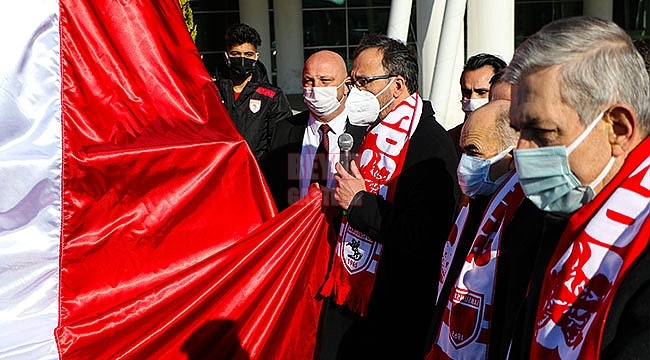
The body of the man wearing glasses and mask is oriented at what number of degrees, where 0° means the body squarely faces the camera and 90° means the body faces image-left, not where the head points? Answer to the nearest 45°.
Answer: approximately 90°

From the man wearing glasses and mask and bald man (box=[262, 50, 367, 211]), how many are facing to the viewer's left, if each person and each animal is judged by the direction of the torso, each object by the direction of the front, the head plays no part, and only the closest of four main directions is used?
1

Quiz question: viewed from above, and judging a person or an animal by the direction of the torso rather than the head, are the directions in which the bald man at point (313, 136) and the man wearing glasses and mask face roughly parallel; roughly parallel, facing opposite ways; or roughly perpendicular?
roughly perpendicular

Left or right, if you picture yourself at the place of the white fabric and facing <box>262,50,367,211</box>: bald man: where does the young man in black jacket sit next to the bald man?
left

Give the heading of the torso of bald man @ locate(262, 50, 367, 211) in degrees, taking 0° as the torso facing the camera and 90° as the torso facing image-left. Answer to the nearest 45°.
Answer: approximately 0°

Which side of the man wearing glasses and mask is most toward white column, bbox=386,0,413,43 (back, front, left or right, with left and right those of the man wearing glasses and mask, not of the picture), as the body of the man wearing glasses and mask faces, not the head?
right

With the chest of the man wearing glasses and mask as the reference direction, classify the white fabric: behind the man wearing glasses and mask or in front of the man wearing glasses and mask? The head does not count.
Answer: in front
